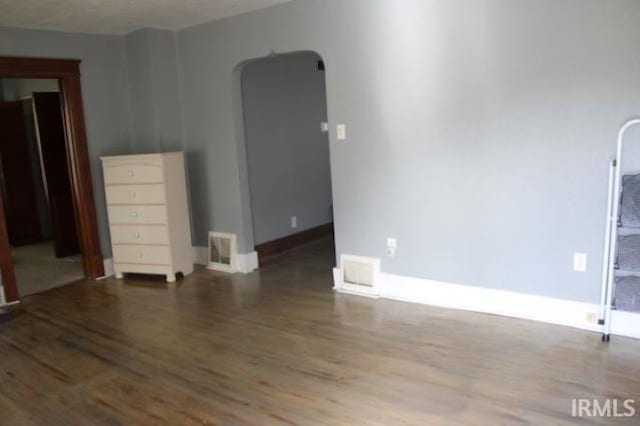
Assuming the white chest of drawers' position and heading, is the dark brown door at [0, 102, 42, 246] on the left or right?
on its right

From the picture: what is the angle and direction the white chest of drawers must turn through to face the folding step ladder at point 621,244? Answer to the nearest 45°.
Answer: approximately 90° to its left

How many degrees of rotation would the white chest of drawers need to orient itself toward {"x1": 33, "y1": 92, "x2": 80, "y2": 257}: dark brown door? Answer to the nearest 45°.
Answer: approximately 90° to its right

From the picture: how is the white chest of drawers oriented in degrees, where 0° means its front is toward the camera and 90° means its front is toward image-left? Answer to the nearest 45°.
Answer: approximately 45°
